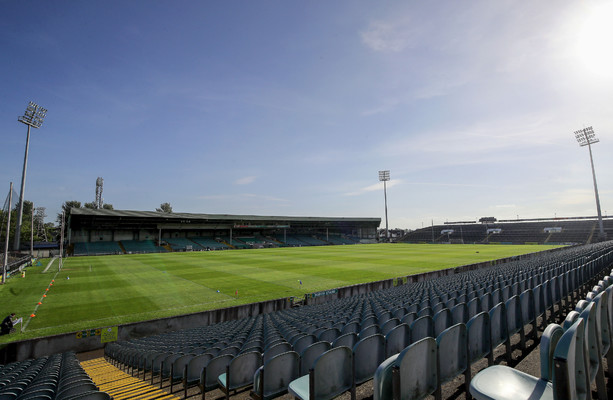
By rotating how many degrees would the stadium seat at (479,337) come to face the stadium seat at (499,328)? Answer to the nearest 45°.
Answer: approximately 45° to its right

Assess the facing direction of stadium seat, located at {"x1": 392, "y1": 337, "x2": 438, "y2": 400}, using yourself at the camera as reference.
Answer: facing away from the viewer and to the left of the viewer

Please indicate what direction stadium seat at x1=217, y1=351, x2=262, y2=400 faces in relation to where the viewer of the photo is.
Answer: facing away from the viewer and to the left of the viewer

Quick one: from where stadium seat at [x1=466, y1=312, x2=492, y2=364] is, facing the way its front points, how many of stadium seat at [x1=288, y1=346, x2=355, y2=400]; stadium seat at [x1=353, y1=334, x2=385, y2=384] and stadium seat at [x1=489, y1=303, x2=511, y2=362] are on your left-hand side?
2

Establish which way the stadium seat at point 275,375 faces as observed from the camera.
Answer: facing away from the viewer and to the left of the viewer

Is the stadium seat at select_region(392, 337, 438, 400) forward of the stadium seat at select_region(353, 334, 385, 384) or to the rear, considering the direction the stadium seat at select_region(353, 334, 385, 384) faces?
to the rear

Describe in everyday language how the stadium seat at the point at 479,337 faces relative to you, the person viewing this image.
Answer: facing away from the viewer and to the left of the viewer

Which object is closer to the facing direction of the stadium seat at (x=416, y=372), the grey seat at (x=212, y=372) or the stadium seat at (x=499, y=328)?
the grey seat
